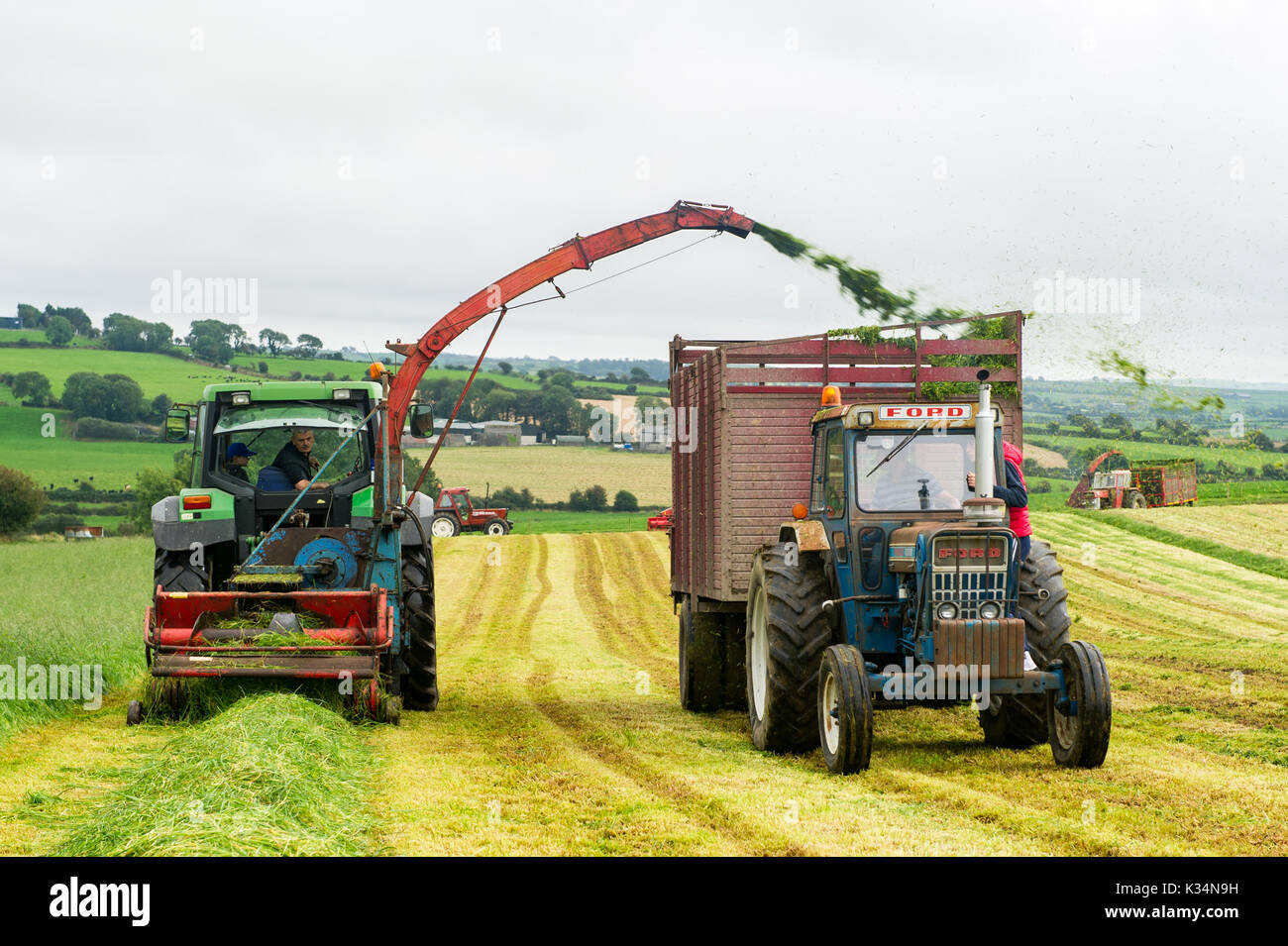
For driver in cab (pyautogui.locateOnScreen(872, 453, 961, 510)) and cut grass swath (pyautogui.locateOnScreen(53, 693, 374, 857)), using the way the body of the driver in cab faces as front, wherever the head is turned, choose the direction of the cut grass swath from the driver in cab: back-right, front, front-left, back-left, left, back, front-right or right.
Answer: front-right

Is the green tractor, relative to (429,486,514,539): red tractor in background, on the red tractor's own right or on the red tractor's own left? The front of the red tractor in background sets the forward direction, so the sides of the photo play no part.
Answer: on the red tractor's own right

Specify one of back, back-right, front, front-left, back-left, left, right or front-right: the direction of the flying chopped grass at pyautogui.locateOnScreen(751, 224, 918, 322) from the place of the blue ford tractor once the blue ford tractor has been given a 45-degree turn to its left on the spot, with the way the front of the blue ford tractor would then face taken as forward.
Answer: back-left

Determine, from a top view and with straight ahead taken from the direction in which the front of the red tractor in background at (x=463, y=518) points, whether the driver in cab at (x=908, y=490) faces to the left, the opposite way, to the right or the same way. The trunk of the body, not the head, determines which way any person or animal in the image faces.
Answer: to the right

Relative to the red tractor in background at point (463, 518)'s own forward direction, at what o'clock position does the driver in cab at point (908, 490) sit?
The driver in cab is roughly at 3 o'clock from the red tractor in background.

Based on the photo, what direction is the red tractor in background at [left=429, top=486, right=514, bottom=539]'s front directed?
to the viewer's right

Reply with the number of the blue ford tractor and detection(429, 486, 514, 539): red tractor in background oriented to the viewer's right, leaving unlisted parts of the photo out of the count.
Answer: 1

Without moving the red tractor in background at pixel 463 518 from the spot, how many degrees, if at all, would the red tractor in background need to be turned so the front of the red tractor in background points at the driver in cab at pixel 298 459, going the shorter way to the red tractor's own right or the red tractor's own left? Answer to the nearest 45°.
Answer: approximately 90° to the red tractor's own right

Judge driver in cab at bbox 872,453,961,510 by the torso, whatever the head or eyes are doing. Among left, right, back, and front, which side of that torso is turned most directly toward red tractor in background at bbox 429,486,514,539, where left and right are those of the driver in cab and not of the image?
back
